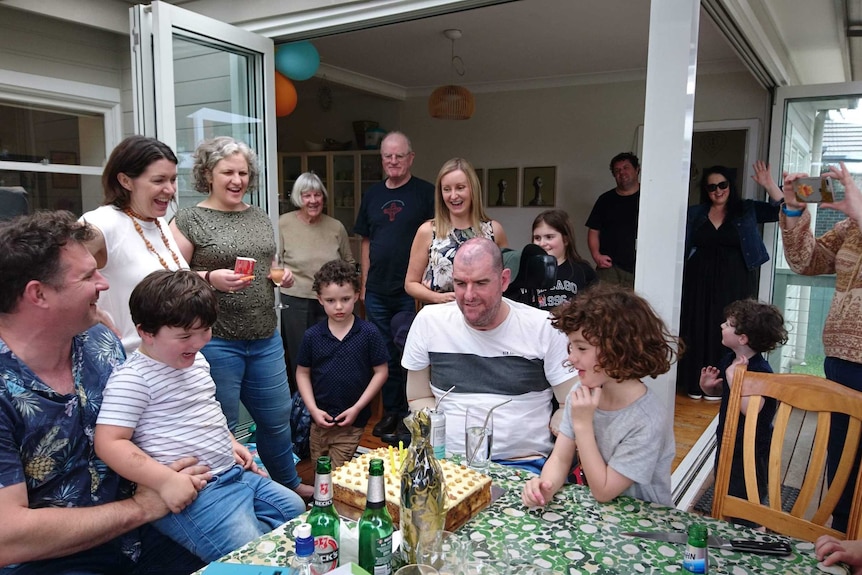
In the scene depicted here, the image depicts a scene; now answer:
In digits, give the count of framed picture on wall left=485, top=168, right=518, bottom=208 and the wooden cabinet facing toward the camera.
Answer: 2

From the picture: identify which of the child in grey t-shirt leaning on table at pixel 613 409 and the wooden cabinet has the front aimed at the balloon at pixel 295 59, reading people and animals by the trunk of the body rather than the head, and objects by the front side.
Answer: the wooden cabinet

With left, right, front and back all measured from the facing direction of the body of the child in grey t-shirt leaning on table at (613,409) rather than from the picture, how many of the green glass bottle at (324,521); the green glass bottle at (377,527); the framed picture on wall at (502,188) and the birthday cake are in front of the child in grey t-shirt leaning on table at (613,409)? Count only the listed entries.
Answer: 3

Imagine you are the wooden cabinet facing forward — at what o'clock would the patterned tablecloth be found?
The patterned tablecloth is roughly at 12 o'clock from the wooden cabinet.

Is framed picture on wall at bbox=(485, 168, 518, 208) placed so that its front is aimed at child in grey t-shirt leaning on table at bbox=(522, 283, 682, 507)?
yes

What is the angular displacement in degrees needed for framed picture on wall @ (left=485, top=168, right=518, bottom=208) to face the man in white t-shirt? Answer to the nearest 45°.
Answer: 0° — it already faces them

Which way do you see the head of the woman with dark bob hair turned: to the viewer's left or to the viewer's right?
to the viewer's right

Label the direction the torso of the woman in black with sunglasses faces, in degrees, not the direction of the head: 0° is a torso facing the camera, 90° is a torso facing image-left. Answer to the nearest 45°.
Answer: approximately 0°
